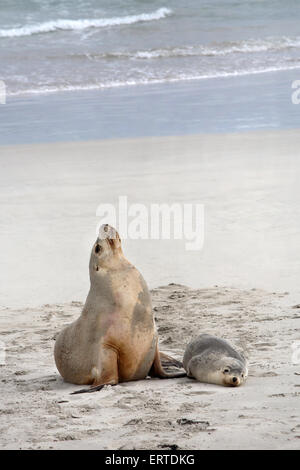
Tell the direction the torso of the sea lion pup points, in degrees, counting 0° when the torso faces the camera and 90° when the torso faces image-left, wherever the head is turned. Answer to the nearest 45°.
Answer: approximately 315°

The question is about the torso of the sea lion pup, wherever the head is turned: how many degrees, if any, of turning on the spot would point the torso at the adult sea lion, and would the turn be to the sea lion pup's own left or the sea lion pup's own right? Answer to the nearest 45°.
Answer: approximately 135° to the sea lion pup's own right
